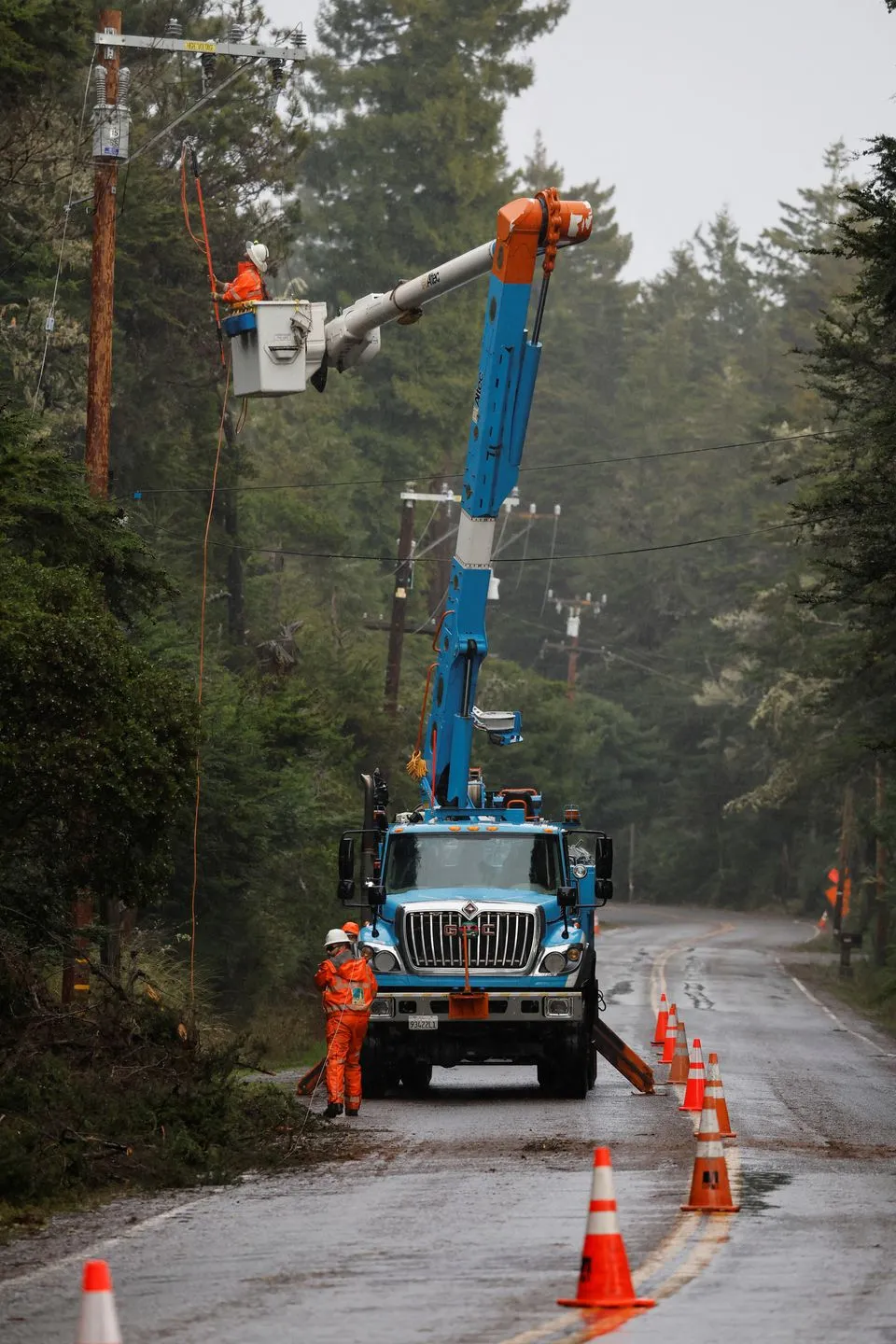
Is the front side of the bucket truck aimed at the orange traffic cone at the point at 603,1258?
yes

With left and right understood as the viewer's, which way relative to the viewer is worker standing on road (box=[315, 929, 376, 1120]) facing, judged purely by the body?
facing away from the viewer and to the left of the viewer

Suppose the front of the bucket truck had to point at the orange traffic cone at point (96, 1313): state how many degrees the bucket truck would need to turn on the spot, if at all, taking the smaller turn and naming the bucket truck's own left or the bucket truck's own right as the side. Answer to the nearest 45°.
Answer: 0° — it already faces it

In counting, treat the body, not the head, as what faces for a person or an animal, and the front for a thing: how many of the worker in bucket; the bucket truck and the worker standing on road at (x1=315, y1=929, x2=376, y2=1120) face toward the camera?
1

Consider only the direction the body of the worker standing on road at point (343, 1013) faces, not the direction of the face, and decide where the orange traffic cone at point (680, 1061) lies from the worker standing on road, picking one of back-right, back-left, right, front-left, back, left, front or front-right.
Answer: right

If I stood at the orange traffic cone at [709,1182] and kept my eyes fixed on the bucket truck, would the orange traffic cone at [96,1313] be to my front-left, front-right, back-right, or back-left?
back-left

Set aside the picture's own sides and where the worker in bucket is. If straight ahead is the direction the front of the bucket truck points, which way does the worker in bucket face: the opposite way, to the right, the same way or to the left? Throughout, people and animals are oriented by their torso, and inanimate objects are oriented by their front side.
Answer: to the right

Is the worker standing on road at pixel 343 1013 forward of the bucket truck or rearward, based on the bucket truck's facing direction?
forward

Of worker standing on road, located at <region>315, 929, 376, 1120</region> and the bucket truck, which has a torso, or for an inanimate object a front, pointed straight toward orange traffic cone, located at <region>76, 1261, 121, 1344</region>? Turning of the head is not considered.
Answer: the bucket truck

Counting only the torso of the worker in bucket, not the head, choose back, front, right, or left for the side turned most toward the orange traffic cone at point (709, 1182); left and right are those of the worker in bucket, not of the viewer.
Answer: left

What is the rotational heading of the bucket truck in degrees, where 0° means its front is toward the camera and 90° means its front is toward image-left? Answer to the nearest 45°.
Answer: approximately 0°

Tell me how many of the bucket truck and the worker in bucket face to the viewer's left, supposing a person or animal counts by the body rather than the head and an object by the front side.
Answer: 1

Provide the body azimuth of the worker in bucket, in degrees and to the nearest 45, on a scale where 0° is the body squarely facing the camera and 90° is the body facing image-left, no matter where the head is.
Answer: approximately 90°
